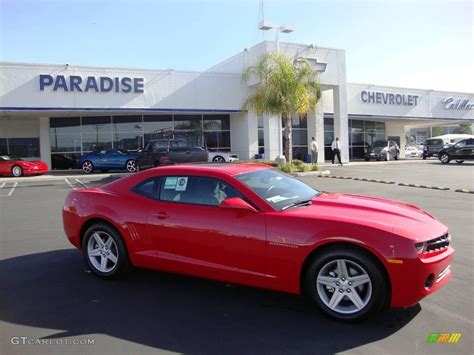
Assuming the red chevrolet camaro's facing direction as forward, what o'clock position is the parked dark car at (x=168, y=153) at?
The parked dark car is roughly at 7 o'clock from the red chevrolet camaro.

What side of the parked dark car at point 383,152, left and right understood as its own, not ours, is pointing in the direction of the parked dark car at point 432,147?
back

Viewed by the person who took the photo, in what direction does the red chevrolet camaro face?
facing the viewer and to the right of the viewer

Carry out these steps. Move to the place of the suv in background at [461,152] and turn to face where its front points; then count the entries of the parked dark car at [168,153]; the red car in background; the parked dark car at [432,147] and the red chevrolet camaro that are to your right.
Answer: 1

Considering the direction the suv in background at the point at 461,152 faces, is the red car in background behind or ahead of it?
ahead

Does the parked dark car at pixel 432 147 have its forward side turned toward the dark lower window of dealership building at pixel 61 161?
yes

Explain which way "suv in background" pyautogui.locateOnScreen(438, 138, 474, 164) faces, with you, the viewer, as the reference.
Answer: facing to the left of the viewer

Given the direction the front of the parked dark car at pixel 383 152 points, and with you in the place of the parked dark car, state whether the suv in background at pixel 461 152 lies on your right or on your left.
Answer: on your left
